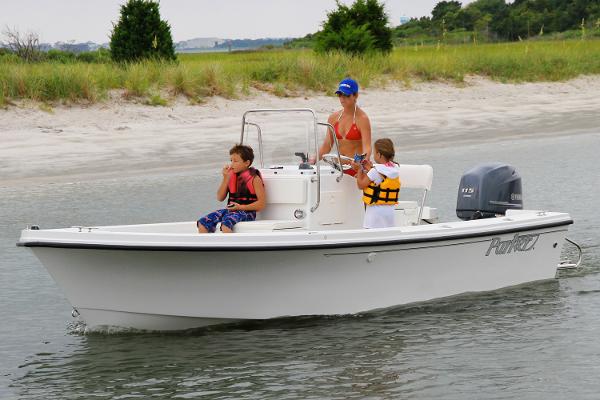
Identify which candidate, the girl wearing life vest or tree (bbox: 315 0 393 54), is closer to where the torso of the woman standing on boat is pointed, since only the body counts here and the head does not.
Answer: the girl wearing life vest

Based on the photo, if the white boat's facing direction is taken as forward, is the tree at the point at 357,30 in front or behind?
behind

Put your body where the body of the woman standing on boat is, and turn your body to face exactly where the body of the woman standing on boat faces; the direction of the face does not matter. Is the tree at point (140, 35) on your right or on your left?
on your right

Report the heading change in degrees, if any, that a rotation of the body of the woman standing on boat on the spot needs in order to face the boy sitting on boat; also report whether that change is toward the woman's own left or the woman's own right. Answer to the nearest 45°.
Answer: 0° — they already face them

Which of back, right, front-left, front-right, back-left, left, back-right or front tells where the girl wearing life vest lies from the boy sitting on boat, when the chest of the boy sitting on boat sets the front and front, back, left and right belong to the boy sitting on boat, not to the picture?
back-left

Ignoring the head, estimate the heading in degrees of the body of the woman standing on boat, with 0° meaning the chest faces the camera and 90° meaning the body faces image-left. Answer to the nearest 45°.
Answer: approximately 45°

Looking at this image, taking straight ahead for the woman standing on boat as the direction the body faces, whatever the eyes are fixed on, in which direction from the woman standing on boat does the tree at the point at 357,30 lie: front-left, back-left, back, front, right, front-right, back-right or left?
back-right

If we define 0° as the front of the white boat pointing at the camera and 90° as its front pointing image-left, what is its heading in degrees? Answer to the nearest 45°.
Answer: approximately 45°
